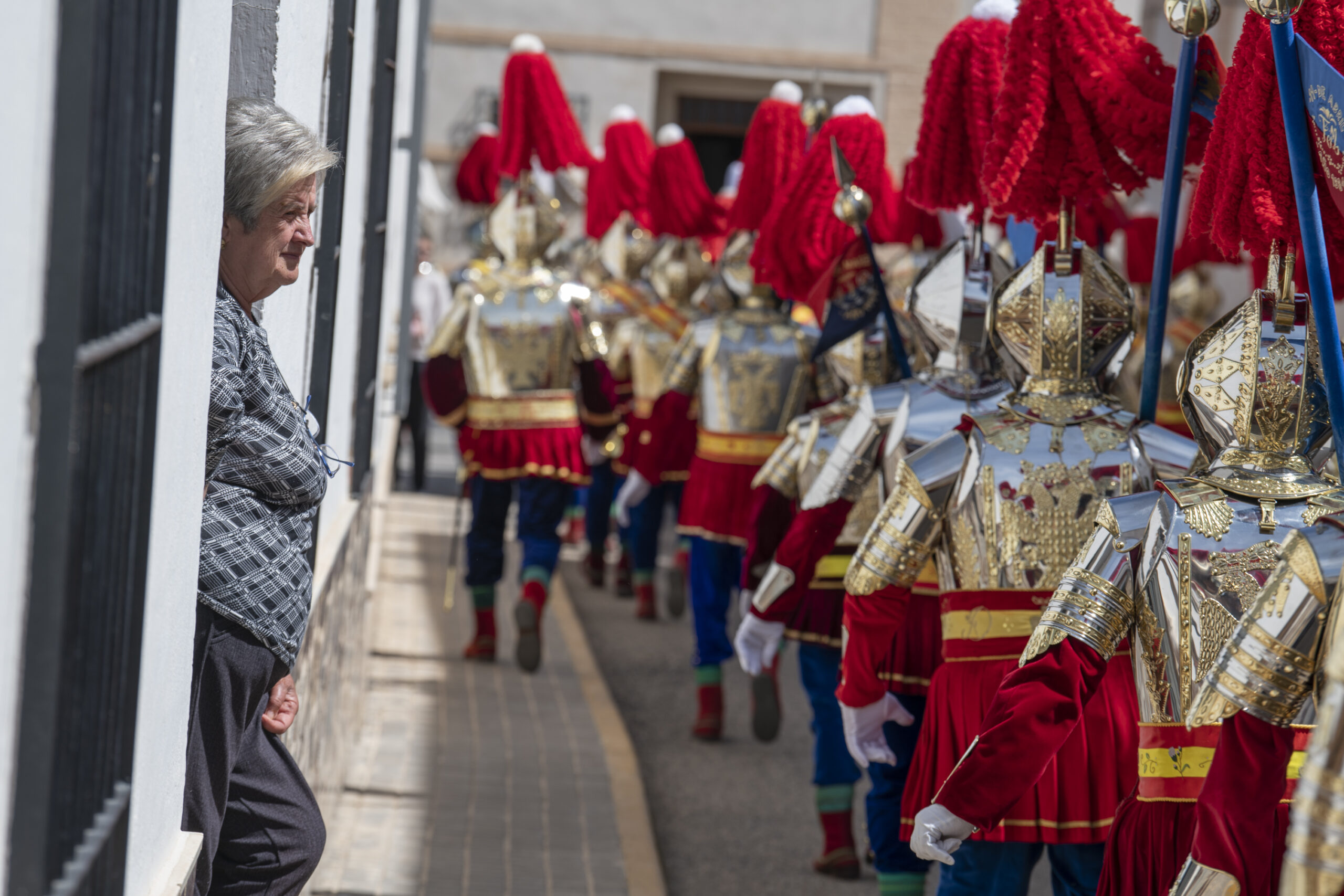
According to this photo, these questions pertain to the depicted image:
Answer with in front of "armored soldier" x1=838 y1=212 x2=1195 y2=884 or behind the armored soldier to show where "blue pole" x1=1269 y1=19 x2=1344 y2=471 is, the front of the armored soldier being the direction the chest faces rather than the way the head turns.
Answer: behind

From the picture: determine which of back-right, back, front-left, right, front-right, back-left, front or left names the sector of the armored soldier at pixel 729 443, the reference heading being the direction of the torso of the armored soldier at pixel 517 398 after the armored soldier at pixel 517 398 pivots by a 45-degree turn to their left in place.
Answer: back

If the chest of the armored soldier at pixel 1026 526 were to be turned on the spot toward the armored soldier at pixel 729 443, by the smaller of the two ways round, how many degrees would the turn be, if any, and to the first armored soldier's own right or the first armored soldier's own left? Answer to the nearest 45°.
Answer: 0° — they already face them

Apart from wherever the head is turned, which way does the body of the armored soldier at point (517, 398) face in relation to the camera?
away from the camera

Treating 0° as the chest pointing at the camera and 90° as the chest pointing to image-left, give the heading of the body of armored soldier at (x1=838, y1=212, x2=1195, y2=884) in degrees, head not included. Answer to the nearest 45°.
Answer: approximately 180°

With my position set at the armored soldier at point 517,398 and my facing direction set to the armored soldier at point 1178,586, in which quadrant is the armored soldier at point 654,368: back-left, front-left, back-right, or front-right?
back-left

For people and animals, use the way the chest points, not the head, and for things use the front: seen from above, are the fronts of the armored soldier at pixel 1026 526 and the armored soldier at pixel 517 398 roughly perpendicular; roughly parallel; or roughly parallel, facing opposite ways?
roughly parallel

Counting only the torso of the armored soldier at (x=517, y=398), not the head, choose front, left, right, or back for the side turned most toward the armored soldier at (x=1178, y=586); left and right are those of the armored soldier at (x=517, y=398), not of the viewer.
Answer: back

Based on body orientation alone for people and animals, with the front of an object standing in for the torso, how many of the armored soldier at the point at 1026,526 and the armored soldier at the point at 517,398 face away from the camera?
2
